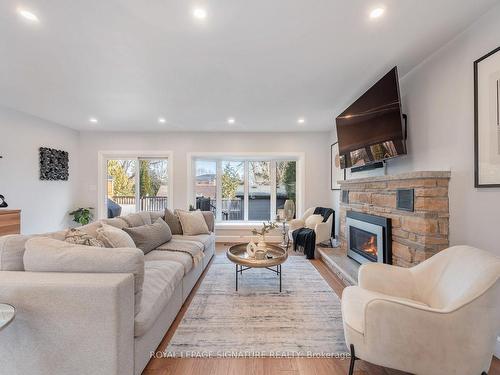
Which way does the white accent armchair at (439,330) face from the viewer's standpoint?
to the viewer's left

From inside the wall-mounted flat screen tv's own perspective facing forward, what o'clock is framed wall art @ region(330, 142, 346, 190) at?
The framed wall art is roughly at 4 o'clock from the wall-mounted flat screen tv.

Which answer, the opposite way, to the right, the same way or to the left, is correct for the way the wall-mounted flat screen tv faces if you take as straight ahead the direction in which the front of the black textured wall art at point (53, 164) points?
the opposite way

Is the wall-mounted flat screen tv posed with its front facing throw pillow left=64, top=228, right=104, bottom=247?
yes

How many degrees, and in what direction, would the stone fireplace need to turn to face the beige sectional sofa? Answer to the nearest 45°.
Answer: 0° — it already faces it

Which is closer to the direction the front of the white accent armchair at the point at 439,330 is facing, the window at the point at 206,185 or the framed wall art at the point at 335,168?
the window

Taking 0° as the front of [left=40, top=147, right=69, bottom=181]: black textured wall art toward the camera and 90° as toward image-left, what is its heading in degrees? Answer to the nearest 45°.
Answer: approximately 315°

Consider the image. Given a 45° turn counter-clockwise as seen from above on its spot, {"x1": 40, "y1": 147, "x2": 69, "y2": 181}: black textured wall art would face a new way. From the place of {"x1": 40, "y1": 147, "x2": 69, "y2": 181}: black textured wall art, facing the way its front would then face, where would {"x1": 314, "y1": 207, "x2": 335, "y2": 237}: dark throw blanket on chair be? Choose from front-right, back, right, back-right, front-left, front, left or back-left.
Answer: front-right

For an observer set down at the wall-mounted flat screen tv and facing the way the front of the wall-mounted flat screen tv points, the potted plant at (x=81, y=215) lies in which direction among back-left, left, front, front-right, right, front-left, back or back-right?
front-right

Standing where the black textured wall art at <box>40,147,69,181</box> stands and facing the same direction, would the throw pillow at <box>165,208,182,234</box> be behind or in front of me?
in front

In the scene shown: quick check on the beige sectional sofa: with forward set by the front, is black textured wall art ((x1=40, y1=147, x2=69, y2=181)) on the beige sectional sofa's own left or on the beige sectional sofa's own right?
on the beige sectional sofa's own left

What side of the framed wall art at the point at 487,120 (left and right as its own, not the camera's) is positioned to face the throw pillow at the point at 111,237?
front

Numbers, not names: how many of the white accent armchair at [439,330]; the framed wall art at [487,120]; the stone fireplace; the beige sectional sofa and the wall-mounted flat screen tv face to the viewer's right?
1

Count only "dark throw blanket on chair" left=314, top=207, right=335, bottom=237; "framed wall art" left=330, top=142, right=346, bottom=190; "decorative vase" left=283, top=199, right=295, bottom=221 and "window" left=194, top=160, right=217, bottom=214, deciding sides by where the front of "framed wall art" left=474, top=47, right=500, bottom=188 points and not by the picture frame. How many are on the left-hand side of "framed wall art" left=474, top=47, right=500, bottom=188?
0

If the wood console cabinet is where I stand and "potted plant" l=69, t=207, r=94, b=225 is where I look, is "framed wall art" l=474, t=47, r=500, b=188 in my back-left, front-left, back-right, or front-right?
back-right

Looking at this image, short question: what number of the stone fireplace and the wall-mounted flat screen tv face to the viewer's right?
0

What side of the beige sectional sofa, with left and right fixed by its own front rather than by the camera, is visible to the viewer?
right
